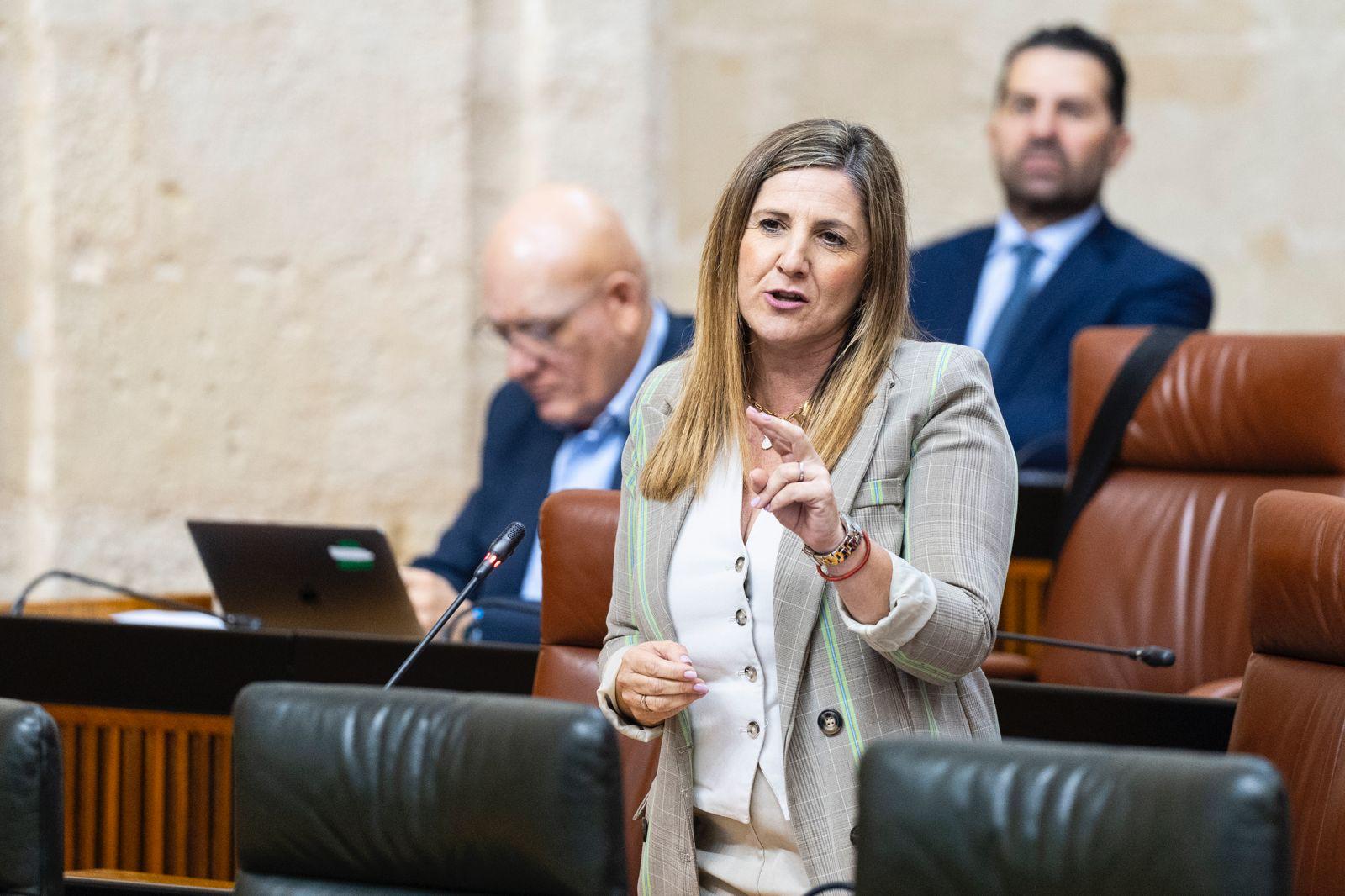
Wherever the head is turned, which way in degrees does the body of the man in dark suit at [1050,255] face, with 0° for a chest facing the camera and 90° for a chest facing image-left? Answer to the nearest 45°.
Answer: approximately 45°

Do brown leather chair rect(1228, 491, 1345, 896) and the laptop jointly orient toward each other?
no

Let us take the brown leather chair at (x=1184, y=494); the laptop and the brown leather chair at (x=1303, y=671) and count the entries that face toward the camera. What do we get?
2

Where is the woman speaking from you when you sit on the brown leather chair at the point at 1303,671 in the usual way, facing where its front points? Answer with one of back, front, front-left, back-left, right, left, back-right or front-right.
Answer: front-right

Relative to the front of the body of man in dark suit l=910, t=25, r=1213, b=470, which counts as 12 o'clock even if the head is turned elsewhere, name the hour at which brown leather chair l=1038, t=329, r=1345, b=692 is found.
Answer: The brown leather chair is roughly at 10 o'clock from the man in dark suit.

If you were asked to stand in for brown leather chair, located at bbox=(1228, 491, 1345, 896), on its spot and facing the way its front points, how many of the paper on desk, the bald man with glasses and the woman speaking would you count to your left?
0

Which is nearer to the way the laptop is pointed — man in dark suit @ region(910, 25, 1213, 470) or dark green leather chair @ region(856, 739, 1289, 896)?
the man in dark suit

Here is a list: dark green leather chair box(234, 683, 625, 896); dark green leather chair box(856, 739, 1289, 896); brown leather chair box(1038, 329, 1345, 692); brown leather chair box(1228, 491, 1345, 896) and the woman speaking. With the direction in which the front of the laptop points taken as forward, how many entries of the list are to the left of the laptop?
0

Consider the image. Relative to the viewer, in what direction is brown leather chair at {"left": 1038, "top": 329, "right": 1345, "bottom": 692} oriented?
toward the camera

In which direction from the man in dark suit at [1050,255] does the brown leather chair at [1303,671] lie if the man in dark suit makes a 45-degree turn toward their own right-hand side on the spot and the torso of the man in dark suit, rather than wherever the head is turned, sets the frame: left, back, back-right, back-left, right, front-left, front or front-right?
left

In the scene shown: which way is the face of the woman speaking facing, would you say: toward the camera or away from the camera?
toward the camera

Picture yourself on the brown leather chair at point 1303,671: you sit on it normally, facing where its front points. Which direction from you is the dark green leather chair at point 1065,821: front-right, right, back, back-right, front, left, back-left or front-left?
front

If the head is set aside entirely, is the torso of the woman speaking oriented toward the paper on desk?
no

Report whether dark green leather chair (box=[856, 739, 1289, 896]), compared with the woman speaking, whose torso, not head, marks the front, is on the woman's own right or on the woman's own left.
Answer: on the woman's own left

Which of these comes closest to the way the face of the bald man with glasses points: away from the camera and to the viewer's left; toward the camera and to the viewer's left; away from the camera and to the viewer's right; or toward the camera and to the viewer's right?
toward the camera and to the viewer's left

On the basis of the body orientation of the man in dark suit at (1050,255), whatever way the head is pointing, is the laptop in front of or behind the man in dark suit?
in front

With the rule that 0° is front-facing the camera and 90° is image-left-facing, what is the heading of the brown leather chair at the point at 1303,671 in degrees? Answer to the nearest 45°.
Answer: approximately 0°

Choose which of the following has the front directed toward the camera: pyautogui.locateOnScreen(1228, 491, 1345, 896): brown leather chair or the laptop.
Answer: the brown leather chair
